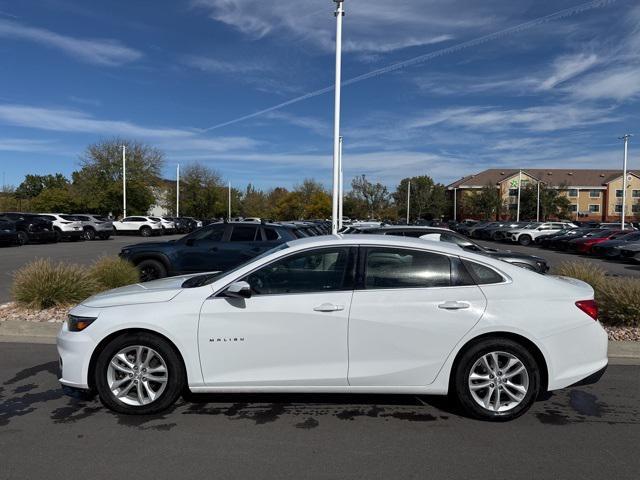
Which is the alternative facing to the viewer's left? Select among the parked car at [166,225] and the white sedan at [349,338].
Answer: the white sedan

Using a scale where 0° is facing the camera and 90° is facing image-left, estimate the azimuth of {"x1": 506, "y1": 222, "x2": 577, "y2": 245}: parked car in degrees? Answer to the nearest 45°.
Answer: approximately 45°

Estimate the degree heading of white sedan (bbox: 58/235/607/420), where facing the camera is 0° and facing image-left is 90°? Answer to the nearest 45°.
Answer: approximately 90°

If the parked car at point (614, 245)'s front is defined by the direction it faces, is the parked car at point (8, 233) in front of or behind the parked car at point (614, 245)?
in front

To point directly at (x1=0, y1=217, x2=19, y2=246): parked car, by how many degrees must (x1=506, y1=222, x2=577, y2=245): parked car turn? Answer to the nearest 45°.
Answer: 0° — it already faces it

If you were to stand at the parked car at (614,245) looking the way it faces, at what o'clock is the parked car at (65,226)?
the parked car at (65,226) is roughly at 1 o'clock from the parked car at (614,245).

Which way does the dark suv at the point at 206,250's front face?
to the viewer's left

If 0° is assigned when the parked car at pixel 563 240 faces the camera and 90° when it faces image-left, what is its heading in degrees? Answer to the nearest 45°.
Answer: approximately 45°

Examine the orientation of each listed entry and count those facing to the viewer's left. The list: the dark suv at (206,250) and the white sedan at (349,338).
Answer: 2

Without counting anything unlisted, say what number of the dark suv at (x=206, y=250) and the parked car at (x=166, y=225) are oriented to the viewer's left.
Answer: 1

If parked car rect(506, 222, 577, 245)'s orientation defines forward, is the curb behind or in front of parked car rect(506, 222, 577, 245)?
in front
